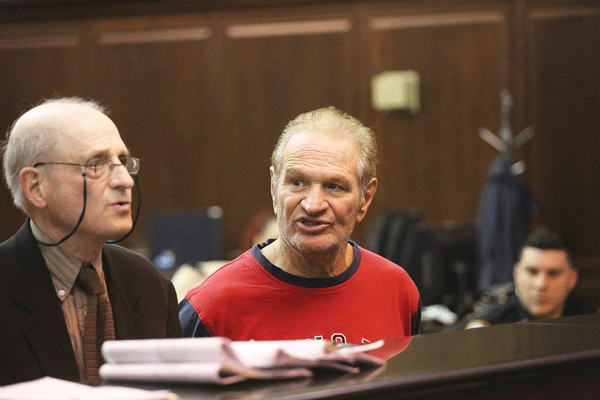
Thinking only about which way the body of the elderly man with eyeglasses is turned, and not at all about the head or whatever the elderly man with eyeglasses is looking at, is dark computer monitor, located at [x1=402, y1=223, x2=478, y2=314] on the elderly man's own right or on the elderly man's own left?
on the elderly man's own left

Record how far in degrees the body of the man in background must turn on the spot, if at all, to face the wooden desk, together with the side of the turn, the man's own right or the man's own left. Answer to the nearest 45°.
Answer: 0° — they already face it

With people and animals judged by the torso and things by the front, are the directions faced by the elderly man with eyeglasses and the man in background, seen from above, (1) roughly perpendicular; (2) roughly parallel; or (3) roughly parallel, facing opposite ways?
roughly perpendicular

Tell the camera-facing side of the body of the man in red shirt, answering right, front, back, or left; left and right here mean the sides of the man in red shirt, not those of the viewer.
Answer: front

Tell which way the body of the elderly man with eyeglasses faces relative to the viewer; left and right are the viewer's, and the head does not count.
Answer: facing the viewer and to the right of the viewer

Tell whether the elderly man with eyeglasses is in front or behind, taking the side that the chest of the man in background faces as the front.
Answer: in front

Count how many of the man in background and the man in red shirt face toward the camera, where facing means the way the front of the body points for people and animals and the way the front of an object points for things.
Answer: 2

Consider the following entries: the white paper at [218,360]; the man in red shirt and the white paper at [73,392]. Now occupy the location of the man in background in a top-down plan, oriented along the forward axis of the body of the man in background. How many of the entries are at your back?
0

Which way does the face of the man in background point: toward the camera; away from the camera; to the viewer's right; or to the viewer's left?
toward the camera

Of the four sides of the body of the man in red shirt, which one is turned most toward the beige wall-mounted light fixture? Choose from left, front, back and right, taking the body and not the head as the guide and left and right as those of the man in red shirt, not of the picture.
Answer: back

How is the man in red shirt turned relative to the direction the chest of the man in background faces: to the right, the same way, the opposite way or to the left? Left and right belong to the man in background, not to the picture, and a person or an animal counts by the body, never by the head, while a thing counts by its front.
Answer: the same way

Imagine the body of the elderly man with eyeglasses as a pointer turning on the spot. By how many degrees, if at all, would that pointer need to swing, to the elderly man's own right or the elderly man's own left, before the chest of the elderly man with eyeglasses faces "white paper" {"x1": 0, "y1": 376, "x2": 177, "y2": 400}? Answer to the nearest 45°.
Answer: approximately 45° to the elderly man's own right

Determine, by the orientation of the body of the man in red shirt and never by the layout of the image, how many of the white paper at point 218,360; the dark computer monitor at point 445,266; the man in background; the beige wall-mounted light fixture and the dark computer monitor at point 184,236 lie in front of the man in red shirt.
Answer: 1

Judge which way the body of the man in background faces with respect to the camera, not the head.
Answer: toward the camera

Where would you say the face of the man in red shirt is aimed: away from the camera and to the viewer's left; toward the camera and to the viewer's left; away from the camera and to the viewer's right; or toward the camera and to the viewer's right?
toward the camera and to the viewer's left

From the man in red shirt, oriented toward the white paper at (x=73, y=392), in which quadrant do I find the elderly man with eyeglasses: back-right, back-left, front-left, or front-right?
front-right
